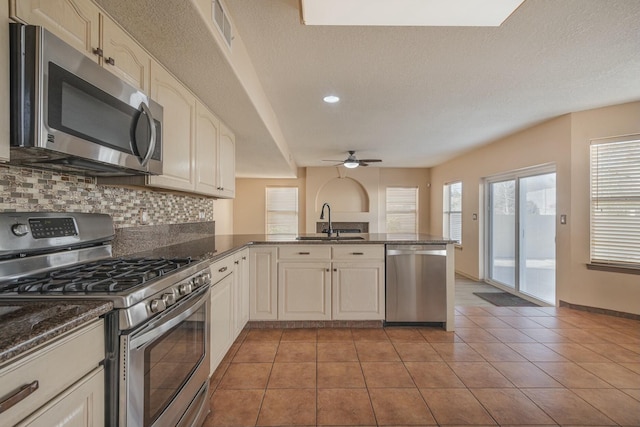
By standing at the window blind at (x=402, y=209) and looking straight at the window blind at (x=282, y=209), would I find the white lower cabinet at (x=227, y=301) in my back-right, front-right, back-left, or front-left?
front-left

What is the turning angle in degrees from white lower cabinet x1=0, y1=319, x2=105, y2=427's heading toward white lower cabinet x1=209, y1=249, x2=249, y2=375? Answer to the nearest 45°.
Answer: approximately 90° to its left

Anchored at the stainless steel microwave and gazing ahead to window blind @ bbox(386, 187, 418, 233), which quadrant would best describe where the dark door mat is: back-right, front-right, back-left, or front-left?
front-right

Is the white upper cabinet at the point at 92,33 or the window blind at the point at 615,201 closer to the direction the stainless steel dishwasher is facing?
the white upper cabinet

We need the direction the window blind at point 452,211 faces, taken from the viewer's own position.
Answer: facing the viewer and to the left of the viewer

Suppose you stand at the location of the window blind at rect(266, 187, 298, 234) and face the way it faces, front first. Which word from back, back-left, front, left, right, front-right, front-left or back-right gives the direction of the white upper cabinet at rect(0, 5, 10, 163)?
front

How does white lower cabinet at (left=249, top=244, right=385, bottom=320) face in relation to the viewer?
toward the camera

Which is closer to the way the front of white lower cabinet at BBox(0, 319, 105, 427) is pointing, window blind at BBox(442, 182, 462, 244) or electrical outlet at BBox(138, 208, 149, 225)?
the window blind

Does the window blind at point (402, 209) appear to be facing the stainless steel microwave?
yes

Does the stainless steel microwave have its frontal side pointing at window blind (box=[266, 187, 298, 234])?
no

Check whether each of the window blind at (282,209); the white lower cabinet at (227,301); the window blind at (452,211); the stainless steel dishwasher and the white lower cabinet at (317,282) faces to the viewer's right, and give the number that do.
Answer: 1

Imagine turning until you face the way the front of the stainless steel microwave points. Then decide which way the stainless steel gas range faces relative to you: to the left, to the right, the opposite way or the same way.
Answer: the same way

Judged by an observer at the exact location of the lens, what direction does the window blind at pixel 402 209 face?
facing the viewer

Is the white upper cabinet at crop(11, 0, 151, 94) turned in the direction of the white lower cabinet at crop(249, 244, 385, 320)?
no

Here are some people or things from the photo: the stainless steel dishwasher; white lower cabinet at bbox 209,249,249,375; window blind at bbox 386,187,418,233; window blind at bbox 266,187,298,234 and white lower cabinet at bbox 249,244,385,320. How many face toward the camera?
4

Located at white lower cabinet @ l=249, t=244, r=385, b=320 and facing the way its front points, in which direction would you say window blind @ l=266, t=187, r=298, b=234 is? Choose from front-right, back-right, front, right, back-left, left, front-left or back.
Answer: back

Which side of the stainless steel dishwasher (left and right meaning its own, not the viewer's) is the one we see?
front

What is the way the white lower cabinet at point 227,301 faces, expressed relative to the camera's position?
facing to the right of the viewer
